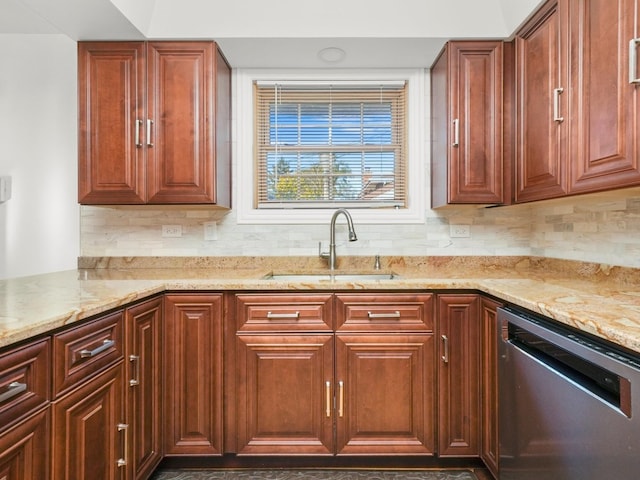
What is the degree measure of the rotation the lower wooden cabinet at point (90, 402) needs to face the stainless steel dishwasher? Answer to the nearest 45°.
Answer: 0° — it already faces it

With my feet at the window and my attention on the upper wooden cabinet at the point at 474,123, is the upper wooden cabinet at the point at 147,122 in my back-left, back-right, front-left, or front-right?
back-right

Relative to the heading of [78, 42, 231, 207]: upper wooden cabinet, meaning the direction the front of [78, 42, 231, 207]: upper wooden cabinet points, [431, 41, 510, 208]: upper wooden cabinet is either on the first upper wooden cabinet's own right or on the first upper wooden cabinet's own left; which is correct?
on the first upper wooden cabinet's own left

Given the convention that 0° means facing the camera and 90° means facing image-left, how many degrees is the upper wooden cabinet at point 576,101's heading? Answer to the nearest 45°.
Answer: approximately 45°

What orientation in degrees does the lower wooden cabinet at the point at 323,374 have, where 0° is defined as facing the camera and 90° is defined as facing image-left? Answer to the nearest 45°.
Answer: approximately 0°

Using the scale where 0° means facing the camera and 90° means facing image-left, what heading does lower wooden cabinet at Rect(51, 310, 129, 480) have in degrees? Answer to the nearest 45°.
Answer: approximately 315°
